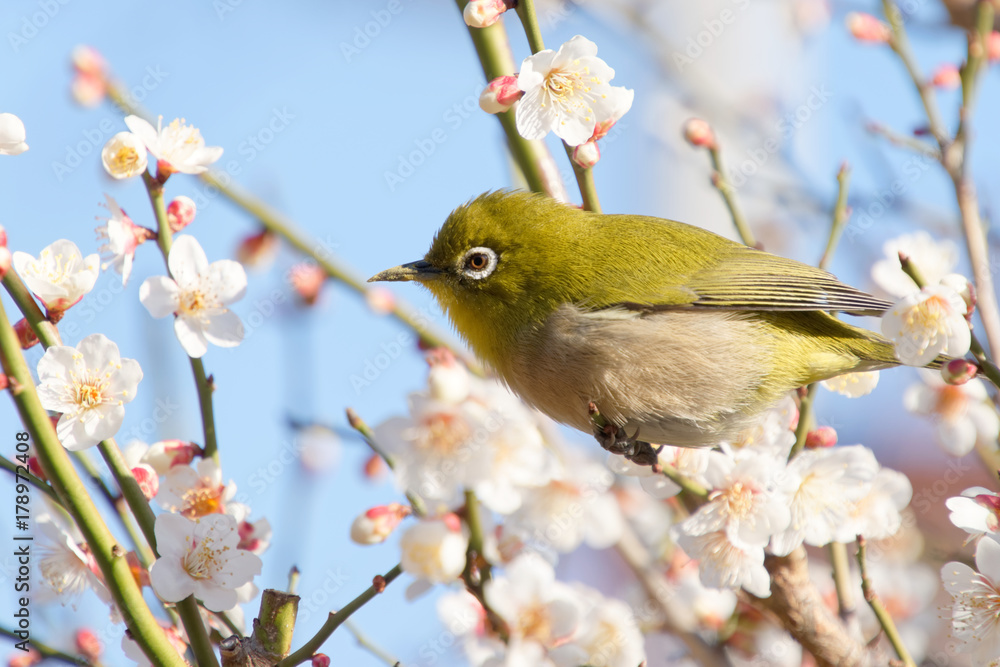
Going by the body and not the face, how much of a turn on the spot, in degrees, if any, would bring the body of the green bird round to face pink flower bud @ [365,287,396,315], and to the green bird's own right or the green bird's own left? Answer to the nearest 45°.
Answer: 0° — it already faces it

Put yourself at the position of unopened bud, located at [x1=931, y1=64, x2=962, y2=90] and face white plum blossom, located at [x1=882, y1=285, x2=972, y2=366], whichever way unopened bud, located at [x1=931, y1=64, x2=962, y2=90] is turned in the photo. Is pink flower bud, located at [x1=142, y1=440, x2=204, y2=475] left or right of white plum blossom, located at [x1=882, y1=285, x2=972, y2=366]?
right

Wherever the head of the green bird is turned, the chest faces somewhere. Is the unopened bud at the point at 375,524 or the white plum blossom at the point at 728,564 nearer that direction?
the unopened bud

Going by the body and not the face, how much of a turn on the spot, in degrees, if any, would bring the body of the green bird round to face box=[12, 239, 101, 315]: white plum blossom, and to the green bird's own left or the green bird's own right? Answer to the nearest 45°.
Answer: approximately 45° to the green bird's own left

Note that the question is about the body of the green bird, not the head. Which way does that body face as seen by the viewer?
to the viewer's left

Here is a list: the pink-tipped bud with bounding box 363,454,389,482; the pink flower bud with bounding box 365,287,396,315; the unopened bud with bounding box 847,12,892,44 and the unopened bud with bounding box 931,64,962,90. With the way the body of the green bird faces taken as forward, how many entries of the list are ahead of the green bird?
2

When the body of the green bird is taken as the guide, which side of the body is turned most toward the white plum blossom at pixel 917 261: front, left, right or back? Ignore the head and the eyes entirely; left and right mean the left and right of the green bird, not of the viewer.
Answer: back
